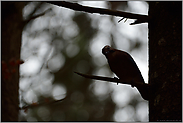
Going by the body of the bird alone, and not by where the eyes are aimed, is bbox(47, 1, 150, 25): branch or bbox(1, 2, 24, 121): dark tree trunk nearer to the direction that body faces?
the dark tree trunk

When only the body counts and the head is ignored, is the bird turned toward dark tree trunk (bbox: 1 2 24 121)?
yes

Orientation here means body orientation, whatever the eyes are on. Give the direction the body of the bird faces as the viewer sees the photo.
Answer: to the viewer's left
